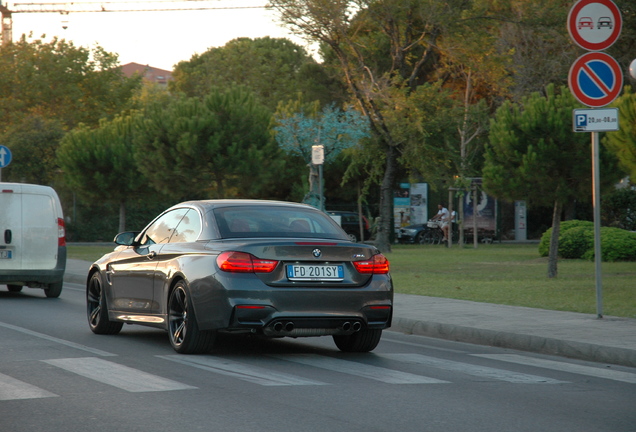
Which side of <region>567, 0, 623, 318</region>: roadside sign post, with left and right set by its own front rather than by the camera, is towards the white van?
right

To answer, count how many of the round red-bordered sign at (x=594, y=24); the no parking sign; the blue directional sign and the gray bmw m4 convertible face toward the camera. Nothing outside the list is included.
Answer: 3

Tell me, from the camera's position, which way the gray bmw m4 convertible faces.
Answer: facing away from the viewer and to the left of the viewer

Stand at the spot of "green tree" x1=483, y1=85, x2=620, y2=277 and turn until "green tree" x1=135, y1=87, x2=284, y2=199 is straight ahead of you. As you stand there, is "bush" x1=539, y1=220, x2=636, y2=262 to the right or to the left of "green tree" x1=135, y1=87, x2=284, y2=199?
right

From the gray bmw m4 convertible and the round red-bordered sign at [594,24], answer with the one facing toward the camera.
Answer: the round red-bordered sign

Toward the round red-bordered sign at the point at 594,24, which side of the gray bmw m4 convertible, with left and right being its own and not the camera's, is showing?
right

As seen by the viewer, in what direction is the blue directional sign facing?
toward the camera

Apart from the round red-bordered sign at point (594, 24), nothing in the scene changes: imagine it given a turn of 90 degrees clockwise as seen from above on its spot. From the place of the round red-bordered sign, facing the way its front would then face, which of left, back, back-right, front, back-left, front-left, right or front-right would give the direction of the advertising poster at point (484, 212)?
right

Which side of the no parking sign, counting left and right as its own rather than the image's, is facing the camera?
front

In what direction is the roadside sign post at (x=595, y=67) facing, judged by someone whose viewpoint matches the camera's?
facing the viewer

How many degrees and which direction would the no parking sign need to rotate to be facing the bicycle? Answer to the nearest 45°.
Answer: approximately 180°

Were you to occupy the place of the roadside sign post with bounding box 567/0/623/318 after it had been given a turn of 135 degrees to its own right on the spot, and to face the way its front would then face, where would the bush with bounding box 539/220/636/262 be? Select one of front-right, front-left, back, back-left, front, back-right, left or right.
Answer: front-right

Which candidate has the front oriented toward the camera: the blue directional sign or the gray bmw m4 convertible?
the blue directional sign

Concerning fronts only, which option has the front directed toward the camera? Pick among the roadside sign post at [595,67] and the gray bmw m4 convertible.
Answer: the roadside sign post

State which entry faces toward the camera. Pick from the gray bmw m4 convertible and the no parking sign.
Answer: the no parking sign
